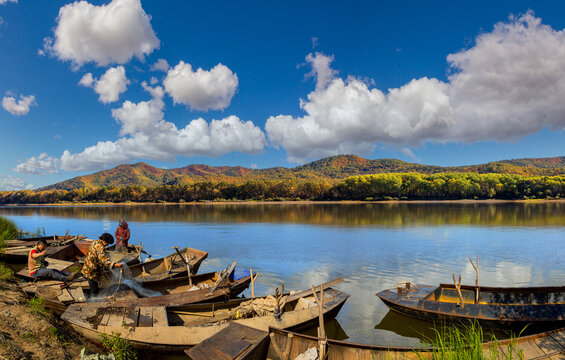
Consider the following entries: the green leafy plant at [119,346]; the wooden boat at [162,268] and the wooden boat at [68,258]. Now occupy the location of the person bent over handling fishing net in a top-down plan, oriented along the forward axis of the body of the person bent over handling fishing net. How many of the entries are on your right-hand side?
1

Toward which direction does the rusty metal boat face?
to the viewer's left

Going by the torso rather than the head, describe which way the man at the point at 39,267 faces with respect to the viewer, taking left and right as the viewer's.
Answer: facing to the right of the viewer

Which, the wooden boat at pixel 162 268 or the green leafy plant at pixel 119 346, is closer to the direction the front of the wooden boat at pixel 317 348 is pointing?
the green leafy plant

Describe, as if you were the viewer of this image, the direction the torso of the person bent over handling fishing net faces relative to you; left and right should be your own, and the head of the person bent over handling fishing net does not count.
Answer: facing to the right of the viewer

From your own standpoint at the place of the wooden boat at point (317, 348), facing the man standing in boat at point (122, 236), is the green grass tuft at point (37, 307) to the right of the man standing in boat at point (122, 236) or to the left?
left

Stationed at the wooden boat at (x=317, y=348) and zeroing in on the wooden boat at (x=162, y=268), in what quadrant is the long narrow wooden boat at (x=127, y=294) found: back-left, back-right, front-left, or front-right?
front-left

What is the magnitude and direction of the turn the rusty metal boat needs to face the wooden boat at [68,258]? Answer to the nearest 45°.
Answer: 0° — it already faces it

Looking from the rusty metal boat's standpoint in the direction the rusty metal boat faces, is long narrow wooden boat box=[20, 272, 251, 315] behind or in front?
in front

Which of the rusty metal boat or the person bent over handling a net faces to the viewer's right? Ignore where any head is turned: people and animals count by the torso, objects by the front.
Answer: the person bent over handling a net

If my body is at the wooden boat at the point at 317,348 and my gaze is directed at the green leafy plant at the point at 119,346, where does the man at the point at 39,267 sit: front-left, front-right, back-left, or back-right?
front-right
